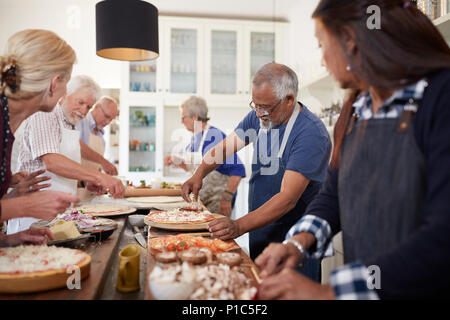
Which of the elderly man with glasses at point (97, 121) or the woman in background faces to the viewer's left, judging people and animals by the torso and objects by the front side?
the woman in background

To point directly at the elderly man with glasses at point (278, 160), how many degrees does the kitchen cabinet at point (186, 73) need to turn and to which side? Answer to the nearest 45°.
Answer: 0° — it already faces them

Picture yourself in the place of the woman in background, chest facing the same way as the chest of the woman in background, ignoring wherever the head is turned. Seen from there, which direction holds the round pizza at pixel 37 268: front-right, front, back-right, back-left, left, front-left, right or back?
left

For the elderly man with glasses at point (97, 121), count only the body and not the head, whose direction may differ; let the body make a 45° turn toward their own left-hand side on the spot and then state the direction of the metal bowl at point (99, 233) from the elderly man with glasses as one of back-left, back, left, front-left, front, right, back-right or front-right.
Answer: right

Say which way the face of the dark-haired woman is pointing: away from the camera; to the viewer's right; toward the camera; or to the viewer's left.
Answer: to the viewer's left

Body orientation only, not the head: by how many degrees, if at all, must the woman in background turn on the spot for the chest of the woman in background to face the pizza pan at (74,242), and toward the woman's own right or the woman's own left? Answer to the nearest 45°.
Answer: approximately 90° to the woman's own left

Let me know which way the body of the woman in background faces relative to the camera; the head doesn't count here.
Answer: to the viewer's left

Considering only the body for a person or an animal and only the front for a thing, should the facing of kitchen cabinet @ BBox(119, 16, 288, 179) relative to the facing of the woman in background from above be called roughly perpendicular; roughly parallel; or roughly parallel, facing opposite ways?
roughly perpendicular

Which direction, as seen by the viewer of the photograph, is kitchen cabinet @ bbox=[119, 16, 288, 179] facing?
facing the viewer

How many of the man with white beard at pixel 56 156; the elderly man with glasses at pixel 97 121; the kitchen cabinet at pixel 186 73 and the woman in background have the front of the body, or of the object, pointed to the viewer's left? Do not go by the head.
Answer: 1

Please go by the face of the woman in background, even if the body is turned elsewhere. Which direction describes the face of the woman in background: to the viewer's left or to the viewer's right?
to the viewer's left

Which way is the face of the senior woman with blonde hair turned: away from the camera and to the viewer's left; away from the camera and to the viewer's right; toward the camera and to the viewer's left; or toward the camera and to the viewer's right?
away from the camera and to the viewer's right

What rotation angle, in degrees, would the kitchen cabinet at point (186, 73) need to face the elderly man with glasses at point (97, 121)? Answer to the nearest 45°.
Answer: approximately 45° to its right

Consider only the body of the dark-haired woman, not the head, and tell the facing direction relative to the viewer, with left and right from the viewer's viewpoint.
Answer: facing the viewer and to the left of the viewer

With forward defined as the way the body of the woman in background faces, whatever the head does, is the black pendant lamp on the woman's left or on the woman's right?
on the woman's left

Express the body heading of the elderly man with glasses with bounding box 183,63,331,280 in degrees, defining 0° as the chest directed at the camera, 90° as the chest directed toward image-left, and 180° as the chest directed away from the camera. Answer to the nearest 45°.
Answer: approximately 45°

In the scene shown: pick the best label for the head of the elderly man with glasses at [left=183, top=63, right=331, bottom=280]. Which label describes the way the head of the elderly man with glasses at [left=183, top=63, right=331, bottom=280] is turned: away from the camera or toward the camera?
toward the camera

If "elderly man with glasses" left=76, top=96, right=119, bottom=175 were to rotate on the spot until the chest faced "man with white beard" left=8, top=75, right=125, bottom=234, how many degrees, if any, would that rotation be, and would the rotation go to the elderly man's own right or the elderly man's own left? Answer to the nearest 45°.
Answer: approximately 45° to the elderly man's own right

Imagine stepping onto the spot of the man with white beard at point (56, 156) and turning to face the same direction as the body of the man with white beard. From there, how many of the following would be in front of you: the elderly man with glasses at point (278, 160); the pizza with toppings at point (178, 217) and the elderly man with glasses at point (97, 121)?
2

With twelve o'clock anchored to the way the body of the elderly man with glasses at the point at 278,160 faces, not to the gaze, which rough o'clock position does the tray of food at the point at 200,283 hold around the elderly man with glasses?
The tray of food is roughly at 11 o'clock from the elderly man with glasses.

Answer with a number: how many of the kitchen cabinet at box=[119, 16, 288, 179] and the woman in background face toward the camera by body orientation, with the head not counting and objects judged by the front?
1
